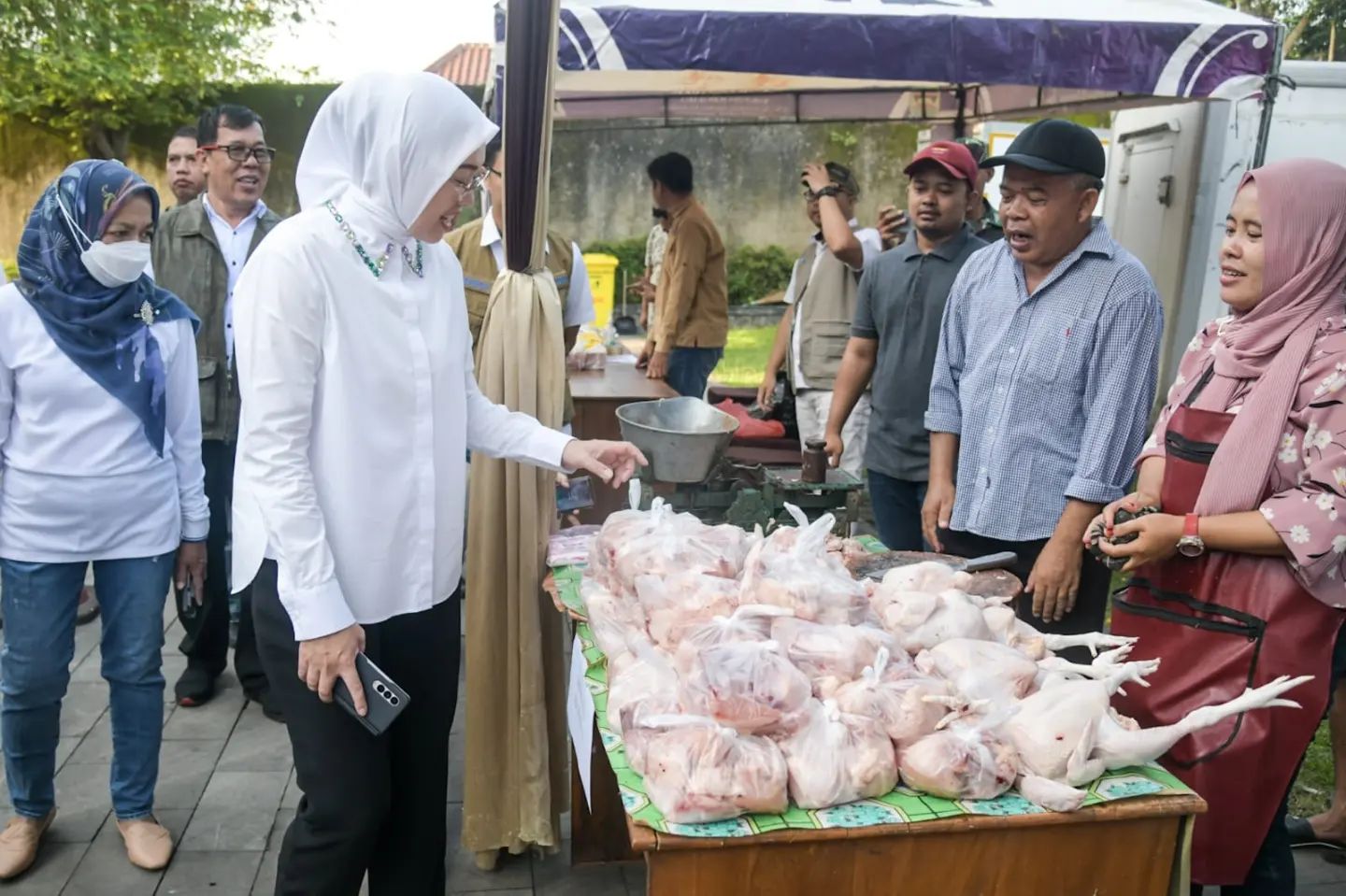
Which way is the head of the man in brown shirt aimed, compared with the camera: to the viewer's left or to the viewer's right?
to the viewer's left

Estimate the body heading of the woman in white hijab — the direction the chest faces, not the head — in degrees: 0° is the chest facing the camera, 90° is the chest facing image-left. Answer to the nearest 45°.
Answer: approximately 315°

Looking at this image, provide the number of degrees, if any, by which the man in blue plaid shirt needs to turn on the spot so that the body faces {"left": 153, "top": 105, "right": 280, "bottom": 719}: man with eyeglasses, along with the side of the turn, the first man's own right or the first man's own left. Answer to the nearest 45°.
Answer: approximately 45° to the first man's own right

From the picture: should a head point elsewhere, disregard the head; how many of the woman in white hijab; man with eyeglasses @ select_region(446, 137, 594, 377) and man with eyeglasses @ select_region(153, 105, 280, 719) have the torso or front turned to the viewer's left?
0

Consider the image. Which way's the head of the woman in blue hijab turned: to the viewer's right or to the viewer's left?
to the viewer's right

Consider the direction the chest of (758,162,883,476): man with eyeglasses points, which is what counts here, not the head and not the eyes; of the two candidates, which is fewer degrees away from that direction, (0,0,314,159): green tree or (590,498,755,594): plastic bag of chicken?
the plastic bag of chicken

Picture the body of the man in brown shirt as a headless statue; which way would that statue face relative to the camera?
to the viewer's left

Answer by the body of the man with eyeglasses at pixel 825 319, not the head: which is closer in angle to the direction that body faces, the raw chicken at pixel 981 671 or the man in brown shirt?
the raw chicken

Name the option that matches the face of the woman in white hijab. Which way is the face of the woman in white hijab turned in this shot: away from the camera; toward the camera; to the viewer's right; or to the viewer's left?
to the viewer's right

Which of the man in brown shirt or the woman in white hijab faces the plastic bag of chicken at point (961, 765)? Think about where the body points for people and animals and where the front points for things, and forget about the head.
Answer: the woman in white hijab

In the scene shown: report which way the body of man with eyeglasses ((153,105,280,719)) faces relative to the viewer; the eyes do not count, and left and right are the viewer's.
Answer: facing the viewer and to the right of the viewer

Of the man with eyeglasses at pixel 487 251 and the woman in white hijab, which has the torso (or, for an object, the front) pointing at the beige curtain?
the man with eyeglasses

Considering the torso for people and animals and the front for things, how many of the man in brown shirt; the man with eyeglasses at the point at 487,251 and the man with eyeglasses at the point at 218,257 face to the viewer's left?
1
